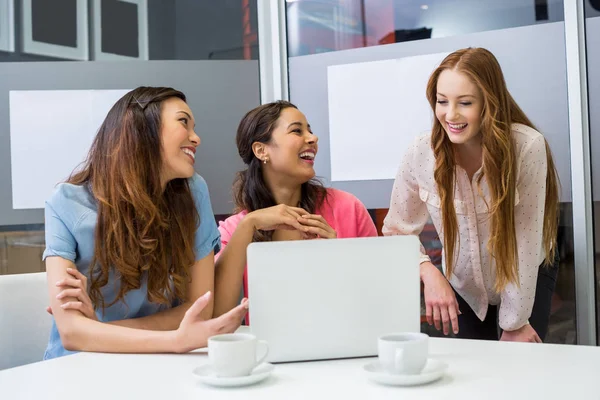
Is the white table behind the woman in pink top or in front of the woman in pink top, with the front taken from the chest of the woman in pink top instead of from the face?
in front

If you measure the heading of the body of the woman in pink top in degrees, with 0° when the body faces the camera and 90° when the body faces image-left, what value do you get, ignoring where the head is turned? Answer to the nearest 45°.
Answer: approximately 0°

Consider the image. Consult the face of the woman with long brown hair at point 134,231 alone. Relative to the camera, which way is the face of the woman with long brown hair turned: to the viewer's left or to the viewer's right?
to the viewer's right

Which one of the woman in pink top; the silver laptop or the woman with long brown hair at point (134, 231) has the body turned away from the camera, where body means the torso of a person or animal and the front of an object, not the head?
the silver laptop

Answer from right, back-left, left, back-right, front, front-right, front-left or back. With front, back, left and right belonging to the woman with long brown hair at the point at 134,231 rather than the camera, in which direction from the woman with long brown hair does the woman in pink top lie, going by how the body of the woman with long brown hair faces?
left

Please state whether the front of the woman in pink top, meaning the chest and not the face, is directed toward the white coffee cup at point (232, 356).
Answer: yes

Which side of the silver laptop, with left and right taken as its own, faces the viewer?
back

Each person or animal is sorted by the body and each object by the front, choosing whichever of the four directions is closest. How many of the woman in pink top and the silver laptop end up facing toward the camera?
1

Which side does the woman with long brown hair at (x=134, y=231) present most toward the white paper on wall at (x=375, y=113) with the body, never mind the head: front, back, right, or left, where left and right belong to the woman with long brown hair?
left

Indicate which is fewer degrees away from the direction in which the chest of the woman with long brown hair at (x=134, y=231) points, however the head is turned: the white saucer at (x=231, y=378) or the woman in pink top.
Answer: the white saucer

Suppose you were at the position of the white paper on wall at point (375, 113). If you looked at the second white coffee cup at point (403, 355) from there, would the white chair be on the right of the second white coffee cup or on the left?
right

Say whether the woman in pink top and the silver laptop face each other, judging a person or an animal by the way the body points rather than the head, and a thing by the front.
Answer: yes
